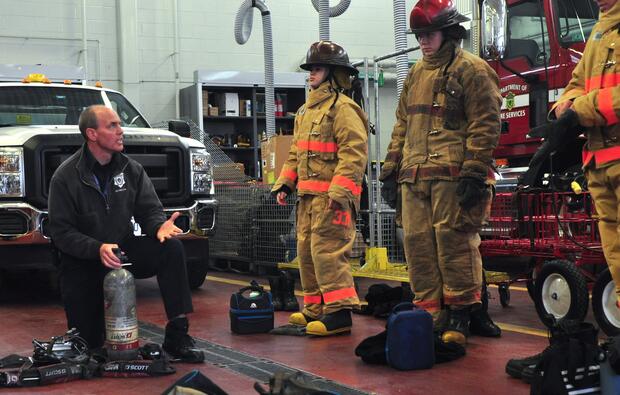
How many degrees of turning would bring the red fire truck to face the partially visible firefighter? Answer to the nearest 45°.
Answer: approximately 45° to its left

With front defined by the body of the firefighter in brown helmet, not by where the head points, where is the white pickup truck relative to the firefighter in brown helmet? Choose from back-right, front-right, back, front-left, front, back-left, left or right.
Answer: right

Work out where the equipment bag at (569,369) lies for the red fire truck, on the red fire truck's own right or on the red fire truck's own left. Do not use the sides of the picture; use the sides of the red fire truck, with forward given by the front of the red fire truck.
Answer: on the red fire truck's own left

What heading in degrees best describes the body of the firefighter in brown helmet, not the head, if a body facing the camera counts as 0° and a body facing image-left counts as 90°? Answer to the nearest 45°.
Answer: approximately 45°

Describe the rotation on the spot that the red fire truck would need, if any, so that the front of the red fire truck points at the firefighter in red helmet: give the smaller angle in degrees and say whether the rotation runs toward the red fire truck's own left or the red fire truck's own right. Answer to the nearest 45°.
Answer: approximately 45° to the red fire truck's own left

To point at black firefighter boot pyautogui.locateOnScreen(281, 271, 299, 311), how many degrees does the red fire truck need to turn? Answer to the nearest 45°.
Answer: approximately 45° to its right

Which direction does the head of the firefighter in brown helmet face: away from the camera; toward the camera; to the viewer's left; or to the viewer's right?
to the viewer's left

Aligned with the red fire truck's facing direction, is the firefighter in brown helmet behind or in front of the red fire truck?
in front

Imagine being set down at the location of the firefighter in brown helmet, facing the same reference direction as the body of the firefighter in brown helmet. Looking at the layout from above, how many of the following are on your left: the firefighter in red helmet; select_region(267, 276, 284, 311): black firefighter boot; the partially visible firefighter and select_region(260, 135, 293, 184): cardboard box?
2

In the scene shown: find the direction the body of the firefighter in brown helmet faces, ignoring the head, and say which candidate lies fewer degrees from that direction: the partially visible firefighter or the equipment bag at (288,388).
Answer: the equipment bag

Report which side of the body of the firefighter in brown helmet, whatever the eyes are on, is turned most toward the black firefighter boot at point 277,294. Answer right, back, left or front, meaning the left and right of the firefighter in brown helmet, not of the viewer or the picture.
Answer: right

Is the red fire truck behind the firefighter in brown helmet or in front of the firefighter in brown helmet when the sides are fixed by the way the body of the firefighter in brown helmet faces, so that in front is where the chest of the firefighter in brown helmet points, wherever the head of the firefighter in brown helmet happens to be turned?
behind
